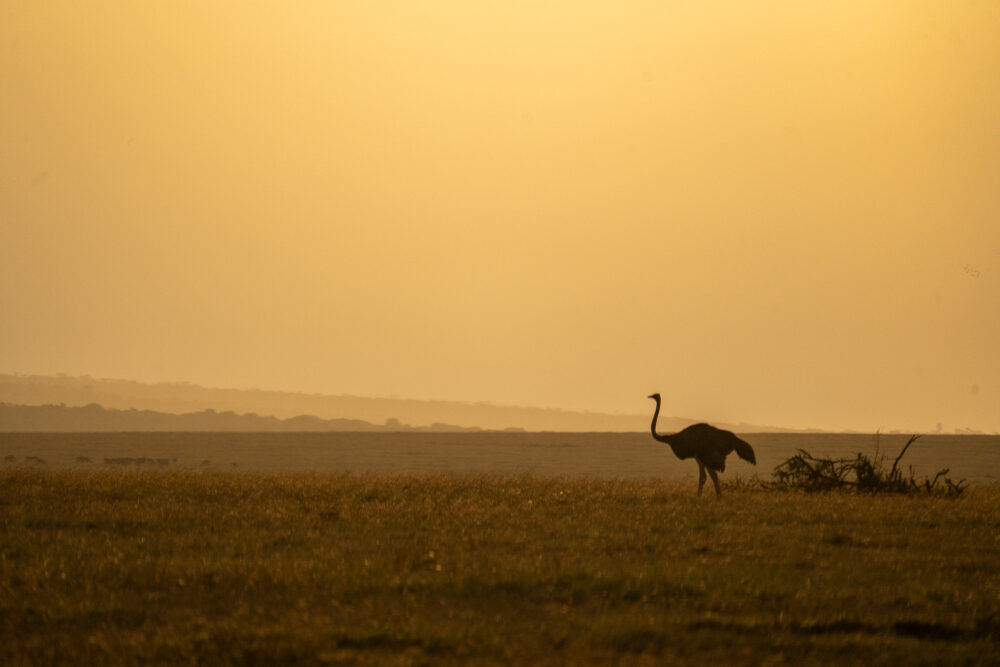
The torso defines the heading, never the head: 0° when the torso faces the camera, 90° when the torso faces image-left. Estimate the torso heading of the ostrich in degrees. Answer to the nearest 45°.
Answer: approximately 90°
